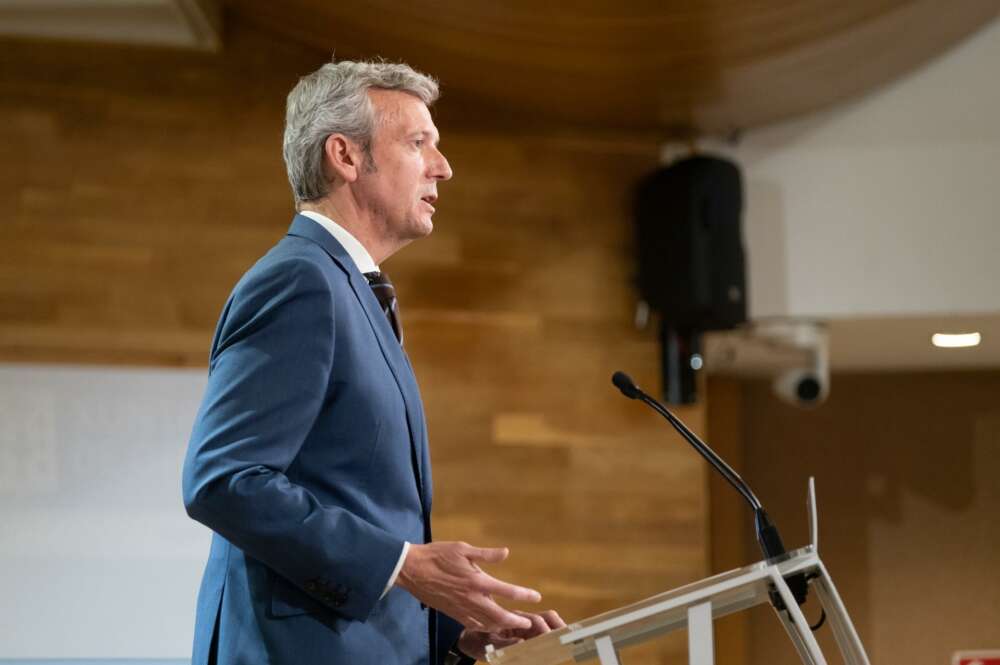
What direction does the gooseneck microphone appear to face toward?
to the viewer's left

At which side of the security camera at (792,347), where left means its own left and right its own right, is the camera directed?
front

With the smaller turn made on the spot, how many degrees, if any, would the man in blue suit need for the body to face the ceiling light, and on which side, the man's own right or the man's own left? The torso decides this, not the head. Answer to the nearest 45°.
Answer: approximately 45° to the man's own left

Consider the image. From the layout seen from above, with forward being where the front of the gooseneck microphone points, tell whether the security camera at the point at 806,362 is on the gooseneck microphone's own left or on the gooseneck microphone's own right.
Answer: on the gooseneck microphone's own right

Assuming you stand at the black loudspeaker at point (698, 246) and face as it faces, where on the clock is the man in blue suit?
The man in blue suit is roughly at 2 o'clock from the black loudspeaker.

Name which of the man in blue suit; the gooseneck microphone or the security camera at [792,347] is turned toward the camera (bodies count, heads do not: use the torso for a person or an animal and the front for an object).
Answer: the security camera

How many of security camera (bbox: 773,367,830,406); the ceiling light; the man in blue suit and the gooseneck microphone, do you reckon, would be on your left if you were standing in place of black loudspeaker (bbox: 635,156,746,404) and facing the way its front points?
2

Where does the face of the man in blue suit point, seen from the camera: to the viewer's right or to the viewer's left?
to the viewer's right

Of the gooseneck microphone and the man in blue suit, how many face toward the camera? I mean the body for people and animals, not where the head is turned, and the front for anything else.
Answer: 0

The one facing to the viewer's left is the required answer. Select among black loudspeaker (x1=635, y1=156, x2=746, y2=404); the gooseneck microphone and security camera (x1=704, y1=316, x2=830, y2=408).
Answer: the gooseneck microphone

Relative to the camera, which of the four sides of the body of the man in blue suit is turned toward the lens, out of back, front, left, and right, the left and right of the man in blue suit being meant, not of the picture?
right

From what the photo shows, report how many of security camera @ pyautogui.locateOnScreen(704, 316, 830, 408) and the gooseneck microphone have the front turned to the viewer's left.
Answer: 1

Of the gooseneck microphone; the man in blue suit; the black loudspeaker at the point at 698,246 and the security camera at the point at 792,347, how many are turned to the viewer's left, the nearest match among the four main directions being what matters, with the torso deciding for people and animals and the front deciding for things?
1

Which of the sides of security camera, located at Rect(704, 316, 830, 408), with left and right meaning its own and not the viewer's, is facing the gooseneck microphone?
front

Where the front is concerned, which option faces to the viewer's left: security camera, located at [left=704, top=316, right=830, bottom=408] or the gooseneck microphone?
the gooseneck microphone

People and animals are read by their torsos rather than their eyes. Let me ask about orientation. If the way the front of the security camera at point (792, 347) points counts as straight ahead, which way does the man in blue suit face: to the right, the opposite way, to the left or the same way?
to the left
